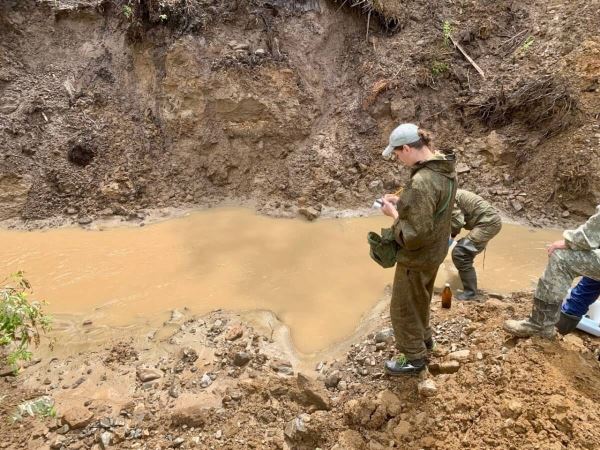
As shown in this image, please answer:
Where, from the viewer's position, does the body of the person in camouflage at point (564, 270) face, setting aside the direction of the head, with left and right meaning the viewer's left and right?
facing to the left of the viewer

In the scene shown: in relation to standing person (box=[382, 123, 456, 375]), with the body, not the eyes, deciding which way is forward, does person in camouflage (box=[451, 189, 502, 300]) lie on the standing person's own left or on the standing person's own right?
on the standing person's own right

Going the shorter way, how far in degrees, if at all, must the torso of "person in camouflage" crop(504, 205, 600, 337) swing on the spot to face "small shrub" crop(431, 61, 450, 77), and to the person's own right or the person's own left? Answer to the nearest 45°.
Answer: approximately 45° to the person's own right

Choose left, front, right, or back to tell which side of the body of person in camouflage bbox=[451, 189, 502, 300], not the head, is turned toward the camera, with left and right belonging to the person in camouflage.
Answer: left

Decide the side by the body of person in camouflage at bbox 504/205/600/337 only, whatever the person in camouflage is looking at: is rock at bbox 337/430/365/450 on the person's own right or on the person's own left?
on the person's own left

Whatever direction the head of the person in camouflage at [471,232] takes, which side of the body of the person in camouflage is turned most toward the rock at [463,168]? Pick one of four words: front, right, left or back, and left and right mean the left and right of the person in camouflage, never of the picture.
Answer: right

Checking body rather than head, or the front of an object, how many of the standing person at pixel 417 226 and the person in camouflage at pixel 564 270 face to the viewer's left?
2

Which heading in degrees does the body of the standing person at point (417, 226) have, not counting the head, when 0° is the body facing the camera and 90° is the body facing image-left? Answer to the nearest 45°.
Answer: approximately 90°

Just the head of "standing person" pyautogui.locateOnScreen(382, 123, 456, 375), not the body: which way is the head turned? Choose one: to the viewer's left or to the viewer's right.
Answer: to the viewer's left
